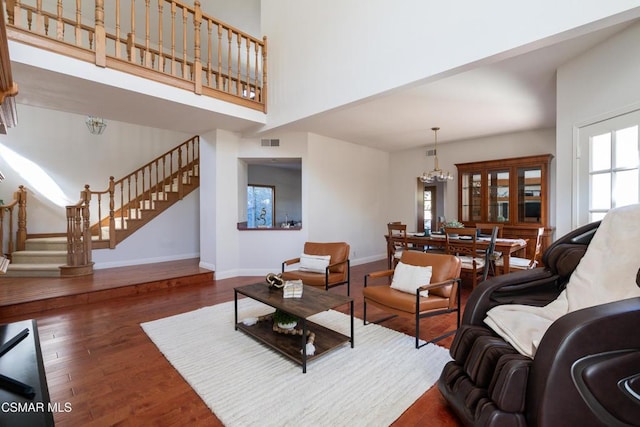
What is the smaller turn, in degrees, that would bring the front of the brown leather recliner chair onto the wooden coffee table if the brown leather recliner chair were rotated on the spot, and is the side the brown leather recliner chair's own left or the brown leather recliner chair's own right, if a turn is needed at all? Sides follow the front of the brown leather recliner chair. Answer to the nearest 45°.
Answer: approximately 45° to the brown leather recliner chair's own right

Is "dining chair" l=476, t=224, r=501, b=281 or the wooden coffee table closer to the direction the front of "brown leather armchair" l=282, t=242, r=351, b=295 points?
the wooden coffee table

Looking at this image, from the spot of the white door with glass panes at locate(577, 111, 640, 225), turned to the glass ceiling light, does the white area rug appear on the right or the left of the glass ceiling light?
left

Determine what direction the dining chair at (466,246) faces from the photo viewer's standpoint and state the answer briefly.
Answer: facing away from the viewer and to the right of the viewer

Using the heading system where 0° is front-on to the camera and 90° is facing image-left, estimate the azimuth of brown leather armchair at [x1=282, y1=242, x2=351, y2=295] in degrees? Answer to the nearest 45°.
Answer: approximately 45°
